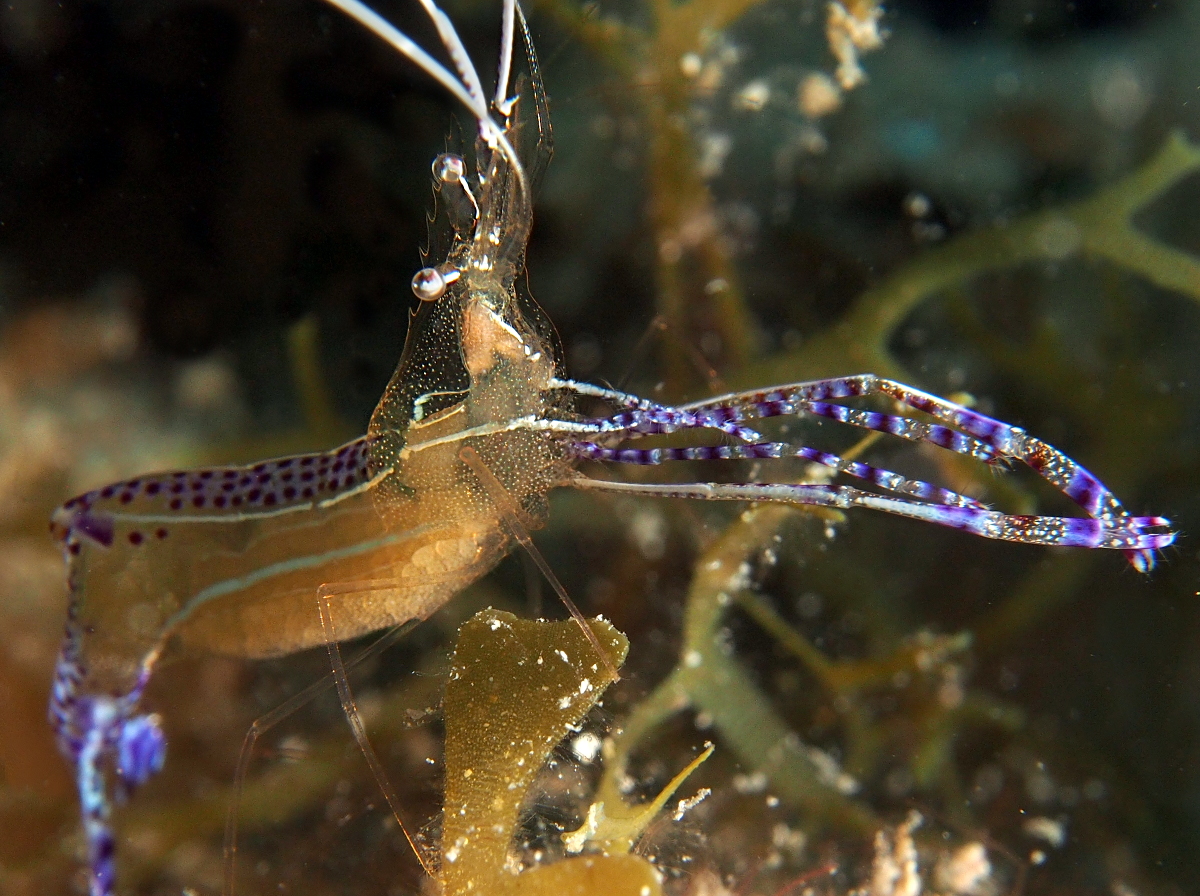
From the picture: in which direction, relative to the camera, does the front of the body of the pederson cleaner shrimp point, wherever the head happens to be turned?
to the viewer's right
